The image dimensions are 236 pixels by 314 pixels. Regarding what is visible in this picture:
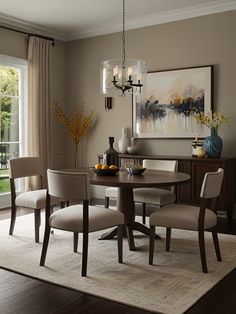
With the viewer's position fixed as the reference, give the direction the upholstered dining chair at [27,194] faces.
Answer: facing the viewer and to the right of the viewer

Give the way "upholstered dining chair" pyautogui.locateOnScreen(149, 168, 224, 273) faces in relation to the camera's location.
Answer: facing away from the viewer and to the left of the viewer

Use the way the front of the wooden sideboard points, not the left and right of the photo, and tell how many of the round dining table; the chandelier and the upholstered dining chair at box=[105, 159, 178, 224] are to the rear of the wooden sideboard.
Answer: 0

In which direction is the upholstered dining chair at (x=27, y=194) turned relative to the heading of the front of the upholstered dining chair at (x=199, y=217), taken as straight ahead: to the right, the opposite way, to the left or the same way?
the opposite way

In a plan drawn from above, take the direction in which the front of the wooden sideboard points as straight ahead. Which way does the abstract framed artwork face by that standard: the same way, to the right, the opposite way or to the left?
the same way

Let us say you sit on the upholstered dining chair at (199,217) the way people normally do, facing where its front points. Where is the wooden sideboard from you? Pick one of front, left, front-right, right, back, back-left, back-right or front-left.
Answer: front-right

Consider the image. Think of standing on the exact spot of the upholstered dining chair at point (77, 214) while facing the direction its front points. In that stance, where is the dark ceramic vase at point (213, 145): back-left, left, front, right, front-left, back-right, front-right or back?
front

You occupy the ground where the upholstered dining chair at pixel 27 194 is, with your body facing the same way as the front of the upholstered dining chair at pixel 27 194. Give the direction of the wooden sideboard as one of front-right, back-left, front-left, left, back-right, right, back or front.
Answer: front-left

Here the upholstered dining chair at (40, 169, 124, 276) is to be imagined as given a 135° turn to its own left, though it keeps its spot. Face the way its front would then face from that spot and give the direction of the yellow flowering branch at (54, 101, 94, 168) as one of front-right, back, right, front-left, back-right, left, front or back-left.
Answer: right

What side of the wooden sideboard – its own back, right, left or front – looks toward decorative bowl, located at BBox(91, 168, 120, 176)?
front

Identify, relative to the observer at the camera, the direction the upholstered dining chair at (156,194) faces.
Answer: facing the viewer and to the left of the viewer

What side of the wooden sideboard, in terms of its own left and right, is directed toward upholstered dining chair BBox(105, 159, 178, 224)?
front

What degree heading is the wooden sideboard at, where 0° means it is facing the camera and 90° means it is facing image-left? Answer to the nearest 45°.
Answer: approximately 45°

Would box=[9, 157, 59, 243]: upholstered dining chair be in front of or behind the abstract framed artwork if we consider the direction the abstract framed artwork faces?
in front

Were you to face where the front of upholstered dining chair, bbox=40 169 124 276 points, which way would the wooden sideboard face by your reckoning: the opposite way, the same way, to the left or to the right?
the opposite way

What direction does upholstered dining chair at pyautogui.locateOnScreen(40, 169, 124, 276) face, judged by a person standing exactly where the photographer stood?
facing away from the viewer and to the right of the viewer

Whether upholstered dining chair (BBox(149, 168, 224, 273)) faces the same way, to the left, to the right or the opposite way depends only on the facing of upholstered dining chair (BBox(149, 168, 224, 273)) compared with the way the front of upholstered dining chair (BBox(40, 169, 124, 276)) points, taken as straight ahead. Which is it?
to the left

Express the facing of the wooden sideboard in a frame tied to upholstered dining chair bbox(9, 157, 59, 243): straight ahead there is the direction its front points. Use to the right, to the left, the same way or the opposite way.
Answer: to the right
